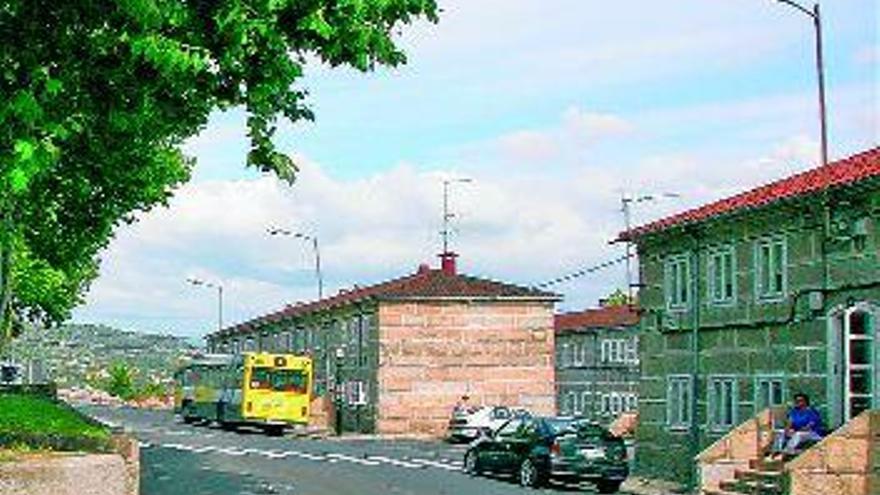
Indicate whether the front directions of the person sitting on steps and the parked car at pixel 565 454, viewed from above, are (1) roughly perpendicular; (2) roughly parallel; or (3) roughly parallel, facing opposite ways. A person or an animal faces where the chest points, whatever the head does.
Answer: roughly perpendicular

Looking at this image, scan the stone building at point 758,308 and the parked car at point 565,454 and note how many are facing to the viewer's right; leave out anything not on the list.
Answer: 0

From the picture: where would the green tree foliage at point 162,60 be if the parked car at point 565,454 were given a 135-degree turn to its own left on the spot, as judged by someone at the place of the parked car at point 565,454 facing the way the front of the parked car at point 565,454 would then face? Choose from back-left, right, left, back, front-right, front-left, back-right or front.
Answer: front

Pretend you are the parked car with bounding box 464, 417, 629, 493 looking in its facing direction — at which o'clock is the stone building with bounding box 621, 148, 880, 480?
The stone building is roughly at 5 o'clock from the parked car.

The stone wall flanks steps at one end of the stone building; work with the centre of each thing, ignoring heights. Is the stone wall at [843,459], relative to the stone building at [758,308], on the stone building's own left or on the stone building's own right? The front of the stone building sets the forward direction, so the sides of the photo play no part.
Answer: on the stone building's own left

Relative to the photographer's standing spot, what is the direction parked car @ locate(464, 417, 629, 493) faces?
facing away from the viewer and to the left of the viewer

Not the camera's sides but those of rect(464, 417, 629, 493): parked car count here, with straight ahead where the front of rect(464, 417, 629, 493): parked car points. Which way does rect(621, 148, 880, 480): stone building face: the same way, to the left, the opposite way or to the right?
to the left

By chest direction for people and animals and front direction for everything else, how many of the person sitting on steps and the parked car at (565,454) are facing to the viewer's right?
0

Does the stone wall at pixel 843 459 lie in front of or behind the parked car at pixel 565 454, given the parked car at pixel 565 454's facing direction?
behind
